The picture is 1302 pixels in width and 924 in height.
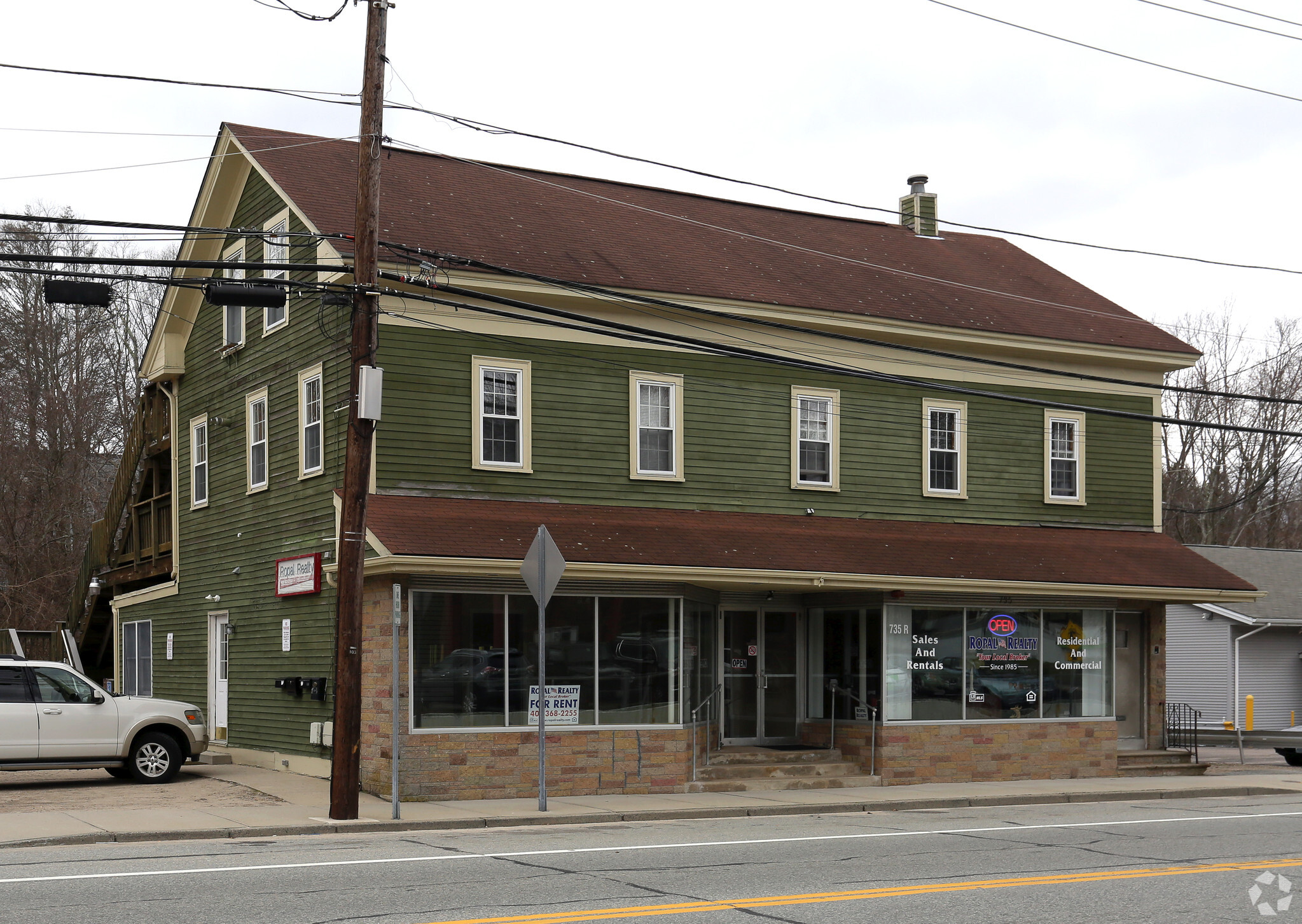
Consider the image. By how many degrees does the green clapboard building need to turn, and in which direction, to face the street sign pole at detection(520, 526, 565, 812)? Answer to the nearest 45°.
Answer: approximately 45° to its right

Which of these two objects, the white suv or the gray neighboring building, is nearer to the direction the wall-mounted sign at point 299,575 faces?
the white suv

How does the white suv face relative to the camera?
to the viewer's right

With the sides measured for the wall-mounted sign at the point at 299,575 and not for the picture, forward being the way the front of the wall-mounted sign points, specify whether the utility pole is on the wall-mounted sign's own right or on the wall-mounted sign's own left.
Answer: on the wall-mounted sign's own left

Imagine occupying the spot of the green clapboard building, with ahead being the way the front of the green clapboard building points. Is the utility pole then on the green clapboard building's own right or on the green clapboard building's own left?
on the green clapboard building's own right

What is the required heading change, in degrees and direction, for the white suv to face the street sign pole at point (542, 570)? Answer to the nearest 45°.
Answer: approximately 45° to its right

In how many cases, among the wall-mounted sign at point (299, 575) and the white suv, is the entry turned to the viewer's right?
1

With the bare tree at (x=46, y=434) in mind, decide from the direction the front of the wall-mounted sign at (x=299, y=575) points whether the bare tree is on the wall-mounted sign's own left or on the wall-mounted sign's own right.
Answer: on the wall-mounted sign's own right

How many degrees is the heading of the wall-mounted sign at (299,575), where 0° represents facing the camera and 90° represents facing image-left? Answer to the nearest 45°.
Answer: approximately 45°

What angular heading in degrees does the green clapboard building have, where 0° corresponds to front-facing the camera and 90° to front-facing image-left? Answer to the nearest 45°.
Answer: approximately 315°

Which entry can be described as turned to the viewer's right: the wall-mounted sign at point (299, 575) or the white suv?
the white suv
